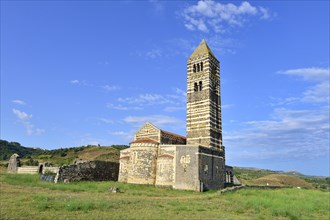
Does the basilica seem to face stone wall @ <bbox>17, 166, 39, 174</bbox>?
no

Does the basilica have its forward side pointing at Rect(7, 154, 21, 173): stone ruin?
no

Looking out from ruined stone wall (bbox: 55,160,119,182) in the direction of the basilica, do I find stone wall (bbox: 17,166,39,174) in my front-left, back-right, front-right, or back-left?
back-left

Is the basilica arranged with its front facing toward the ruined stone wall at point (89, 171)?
no
